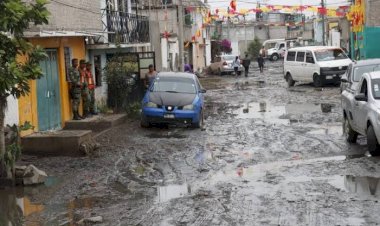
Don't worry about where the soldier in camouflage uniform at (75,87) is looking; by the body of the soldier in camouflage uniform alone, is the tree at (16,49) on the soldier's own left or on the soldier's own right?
on the soldier's own right

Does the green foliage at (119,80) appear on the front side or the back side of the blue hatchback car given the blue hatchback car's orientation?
on the back side

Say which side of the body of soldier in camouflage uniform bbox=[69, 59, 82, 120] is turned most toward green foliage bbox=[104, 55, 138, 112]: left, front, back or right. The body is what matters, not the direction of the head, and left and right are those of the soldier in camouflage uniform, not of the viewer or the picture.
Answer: left

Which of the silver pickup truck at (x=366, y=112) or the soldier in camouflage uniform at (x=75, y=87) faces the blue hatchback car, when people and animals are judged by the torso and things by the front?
the soldier in camouflage uniform

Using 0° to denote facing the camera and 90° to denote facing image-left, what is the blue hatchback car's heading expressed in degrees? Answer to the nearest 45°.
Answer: approximately 0°

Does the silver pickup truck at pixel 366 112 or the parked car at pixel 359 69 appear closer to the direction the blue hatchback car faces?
the silver pickup truck

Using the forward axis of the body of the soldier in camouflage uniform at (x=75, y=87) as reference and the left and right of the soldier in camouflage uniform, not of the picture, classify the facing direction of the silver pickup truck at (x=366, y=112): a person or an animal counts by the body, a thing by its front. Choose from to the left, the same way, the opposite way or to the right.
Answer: to the right

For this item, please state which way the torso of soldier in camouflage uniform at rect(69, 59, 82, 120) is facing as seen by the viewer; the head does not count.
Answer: to the viewer's right

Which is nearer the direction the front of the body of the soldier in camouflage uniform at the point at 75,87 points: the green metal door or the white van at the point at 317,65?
the white van

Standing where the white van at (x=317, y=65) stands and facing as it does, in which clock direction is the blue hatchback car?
The blue hatchback car is roughly at 2 o'clock from the white van.
